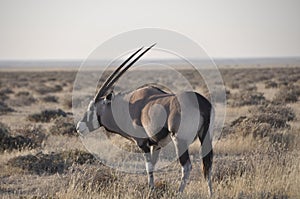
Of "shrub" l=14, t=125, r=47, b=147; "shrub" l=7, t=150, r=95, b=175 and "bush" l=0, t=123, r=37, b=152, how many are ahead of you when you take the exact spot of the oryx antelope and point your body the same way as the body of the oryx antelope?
3

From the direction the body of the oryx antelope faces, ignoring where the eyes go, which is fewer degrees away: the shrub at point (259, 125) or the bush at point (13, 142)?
the bush

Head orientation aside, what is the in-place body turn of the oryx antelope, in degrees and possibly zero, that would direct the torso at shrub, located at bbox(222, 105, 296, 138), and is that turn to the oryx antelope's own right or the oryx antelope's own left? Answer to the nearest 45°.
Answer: approximately 90° to the oryx antelope's own right

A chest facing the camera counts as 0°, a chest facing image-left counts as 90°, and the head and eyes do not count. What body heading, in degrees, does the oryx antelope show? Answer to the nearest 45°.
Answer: approximately 135°

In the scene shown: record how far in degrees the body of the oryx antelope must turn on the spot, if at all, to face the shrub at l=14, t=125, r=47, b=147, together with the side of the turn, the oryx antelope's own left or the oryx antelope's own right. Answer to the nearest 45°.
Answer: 0° — it already faces it

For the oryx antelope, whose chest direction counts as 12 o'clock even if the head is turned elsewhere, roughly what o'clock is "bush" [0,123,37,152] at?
The bush is roughly at 12 o'clock from the oryx antelope.

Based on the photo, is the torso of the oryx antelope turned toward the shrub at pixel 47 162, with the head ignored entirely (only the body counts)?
yes
